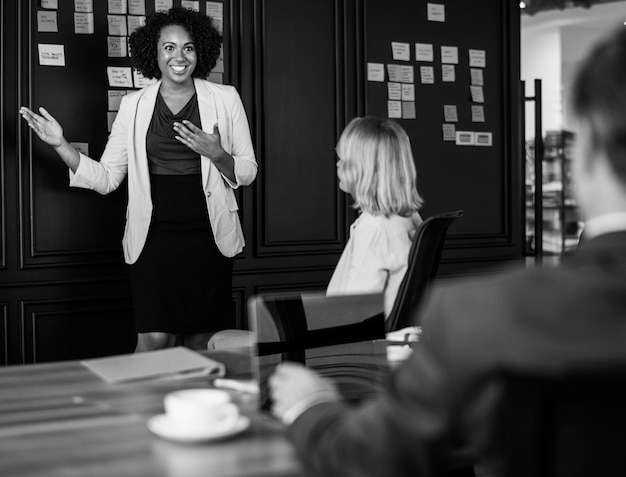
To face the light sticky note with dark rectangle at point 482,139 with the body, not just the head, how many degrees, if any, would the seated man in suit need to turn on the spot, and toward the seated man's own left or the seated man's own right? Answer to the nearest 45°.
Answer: approximately 45° to the seated man's own right

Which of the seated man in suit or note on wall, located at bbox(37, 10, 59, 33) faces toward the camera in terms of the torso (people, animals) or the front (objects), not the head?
the note on wall

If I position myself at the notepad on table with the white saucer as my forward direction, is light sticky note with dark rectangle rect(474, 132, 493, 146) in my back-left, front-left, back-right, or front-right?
back-left

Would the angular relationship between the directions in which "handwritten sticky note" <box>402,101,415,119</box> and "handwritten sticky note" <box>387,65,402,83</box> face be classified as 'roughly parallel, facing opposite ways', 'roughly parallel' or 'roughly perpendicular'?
roughly parallel

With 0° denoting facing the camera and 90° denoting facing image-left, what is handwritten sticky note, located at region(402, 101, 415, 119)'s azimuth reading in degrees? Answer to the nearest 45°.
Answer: approximately 0°

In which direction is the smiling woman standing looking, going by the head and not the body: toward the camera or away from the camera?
toward the camera

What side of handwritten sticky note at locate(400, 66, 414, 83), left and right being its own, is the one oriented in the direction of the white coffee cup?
front

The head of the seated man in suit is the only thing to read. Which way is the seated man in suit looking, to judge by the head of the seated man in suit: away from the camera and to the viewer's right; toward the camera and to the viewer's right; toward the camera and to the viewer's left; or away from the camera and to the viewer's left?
away from the camera and to the viewer's left

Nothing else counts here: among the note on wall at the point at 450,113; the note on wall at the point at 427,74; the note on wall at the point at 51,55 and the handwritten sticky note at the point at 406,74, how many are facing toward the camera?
4

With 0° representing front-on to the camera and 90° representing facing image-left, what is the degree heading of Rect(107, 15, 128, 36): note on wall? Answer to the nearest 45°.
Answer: approximately 0°

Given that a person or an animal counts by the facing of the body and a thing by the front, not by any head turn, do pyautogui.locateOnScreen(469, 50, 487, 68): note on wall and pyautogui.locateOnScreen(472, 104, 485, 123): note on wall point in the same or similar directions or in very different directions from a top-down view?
same or similar directions

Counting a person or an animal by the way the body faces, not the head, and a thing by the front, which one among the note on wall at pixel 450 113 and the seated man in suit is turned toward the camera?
the note on wall

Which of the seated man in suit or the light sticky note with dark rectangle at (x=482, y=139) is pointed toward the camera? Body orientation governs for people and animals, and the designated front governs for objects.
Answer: the light sticky note with dark rectangle

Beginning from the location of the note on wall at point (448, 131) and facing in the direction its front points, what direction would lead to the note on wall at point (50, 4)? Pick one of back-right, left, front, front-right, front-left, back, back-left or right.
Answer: front-right

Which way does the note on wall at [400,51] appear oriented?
toward the camera

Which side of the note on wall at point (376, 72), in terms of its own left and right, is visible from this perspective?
front

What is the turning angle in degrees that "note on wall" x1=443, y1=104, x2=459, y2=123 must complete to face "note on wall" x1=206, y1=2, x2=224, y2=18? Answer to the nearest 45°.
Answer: approximately 45° to its right
